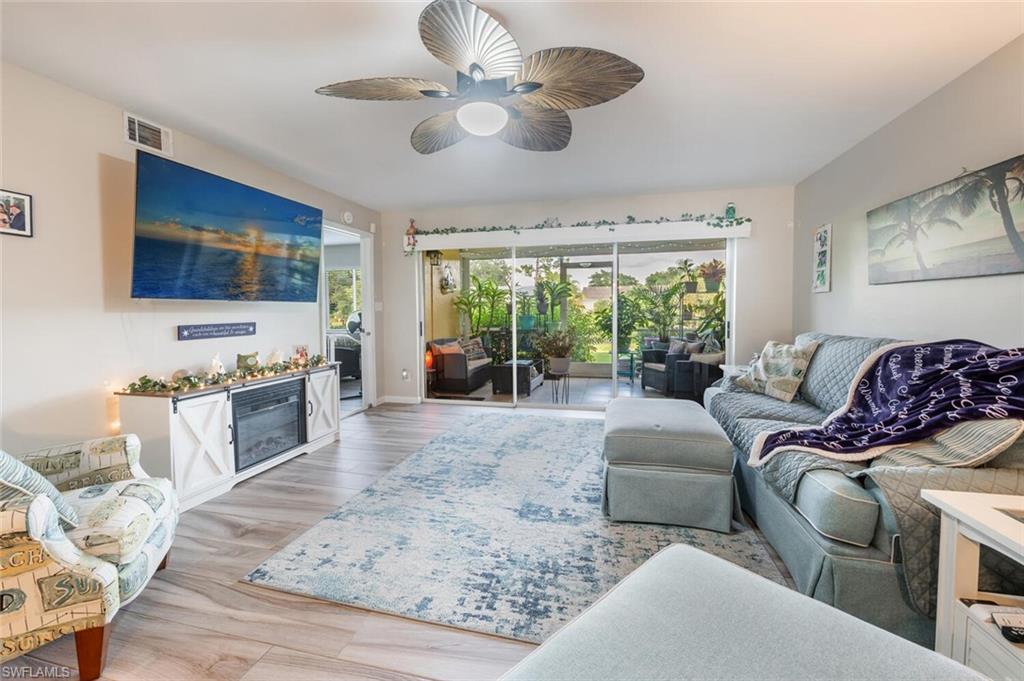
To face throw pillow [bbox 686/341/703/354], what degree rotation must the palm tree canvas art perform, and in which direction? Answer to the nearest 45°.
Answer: approximately 90° to its right

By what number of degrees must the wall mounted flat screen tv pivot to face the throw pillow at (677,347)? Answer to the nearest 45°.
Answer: approximately 45° to its left

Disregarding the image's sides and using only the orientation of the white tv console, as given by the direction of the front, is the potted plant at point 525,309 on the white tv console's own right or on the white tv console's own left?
on the white tv console's own left

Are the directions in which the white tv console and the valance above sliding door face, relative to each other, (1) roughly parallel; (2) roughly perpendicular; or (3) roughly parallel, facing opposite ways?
roughly perpendicular

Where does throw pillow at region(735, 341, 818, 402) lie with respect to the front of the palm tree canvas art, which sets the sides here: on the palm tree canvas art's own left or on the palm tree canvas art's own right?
on the palm tree canvas art's own right

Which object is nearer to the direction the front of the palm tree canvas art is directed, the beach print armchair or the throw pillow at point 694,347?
the beach print armchair

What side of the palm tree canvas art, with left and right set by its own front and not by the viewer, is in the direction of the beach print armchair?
front

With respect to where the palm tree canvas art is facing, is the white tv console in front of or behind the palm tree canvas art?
in front

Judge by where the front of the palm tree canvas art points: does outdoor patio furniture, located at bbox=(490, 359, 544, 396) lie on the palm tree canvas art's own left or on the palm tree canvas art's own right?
on the palm tree canvas art's own right
